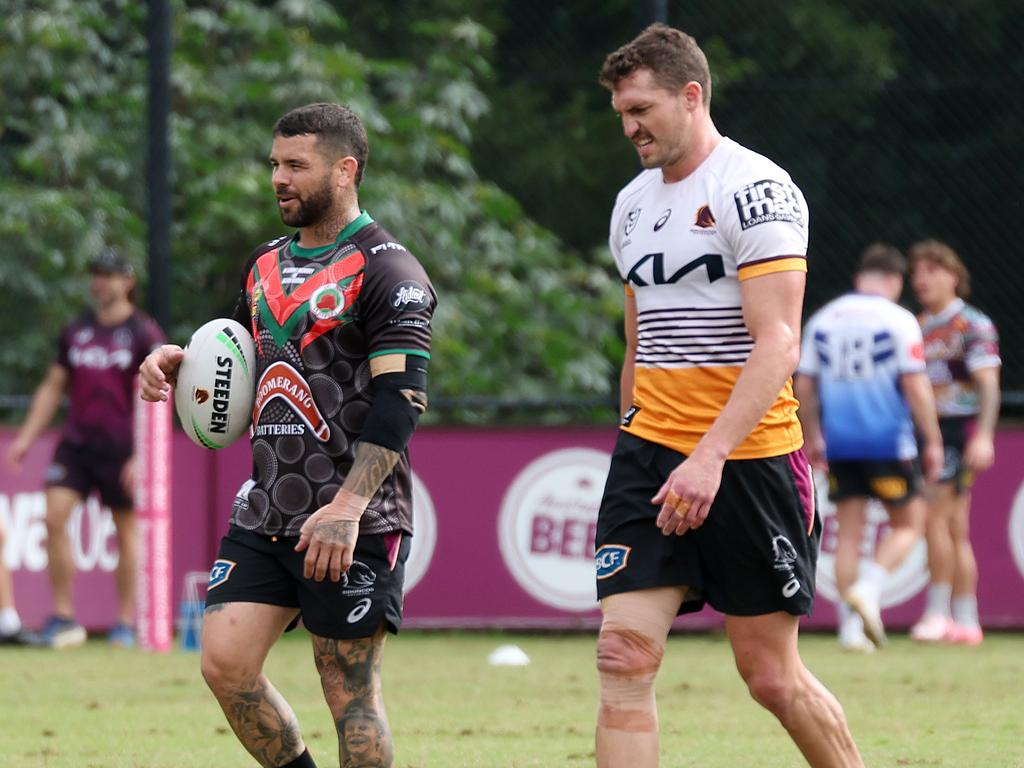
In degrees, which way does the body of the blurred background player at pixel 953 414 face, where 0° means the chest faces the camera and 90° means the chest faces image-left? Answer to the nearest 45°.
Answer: approximately 45°

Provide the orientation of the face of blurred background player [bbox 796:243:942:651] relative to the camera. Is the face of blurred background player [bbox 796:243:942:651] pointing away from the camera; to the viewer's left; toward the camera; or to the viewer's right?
away from the camera

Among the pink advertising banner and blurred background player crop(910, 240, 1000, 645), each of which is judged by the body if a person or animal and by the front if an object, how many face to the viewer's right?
0

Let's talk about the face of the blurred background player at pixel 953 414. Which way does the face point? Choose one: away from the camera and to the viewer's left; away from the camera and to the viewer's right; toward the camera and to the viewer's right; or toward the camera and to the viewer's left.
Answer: toward the camera and to the viewer's left
